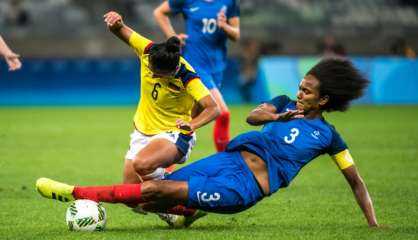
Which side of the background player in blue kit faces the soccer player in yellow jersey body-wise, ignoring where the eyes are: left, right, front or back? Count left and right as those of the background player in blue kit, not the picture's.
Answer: front

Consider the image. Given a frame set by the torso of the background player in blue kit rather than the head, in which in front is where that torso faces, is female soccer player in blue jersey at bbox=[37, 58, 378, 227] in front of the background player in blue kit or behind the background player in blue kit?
in front

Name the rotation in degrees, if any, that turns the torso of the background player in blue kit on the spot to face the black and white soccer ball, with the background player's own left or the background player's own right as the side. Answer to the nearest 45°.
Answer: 0° — they already face it

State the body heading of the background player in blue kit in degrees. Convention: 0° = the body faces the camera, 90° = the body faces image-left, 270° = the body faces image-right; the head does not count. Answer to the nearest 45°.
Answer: approximately 0°
